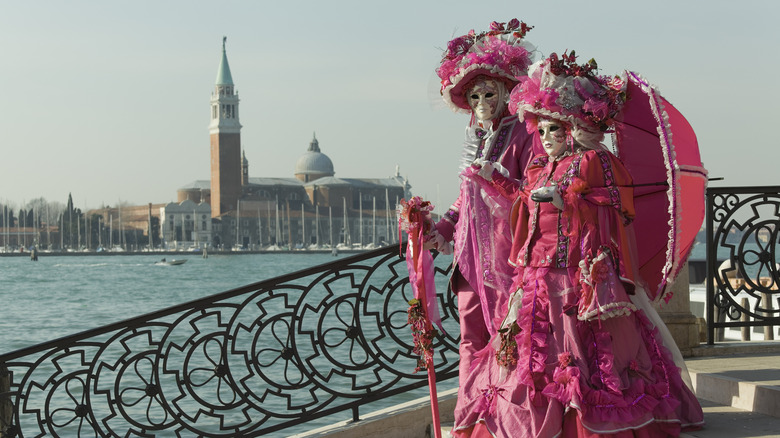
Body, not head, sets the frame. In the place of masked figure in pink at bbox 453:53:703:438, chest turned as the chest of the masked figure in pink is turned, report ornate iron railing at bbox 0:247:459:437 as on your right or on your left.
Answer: on your right

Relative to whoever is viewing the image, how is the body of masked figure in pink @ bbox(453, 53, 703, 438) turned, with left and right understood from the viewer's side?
facing the viewer and to the left of the viewer
